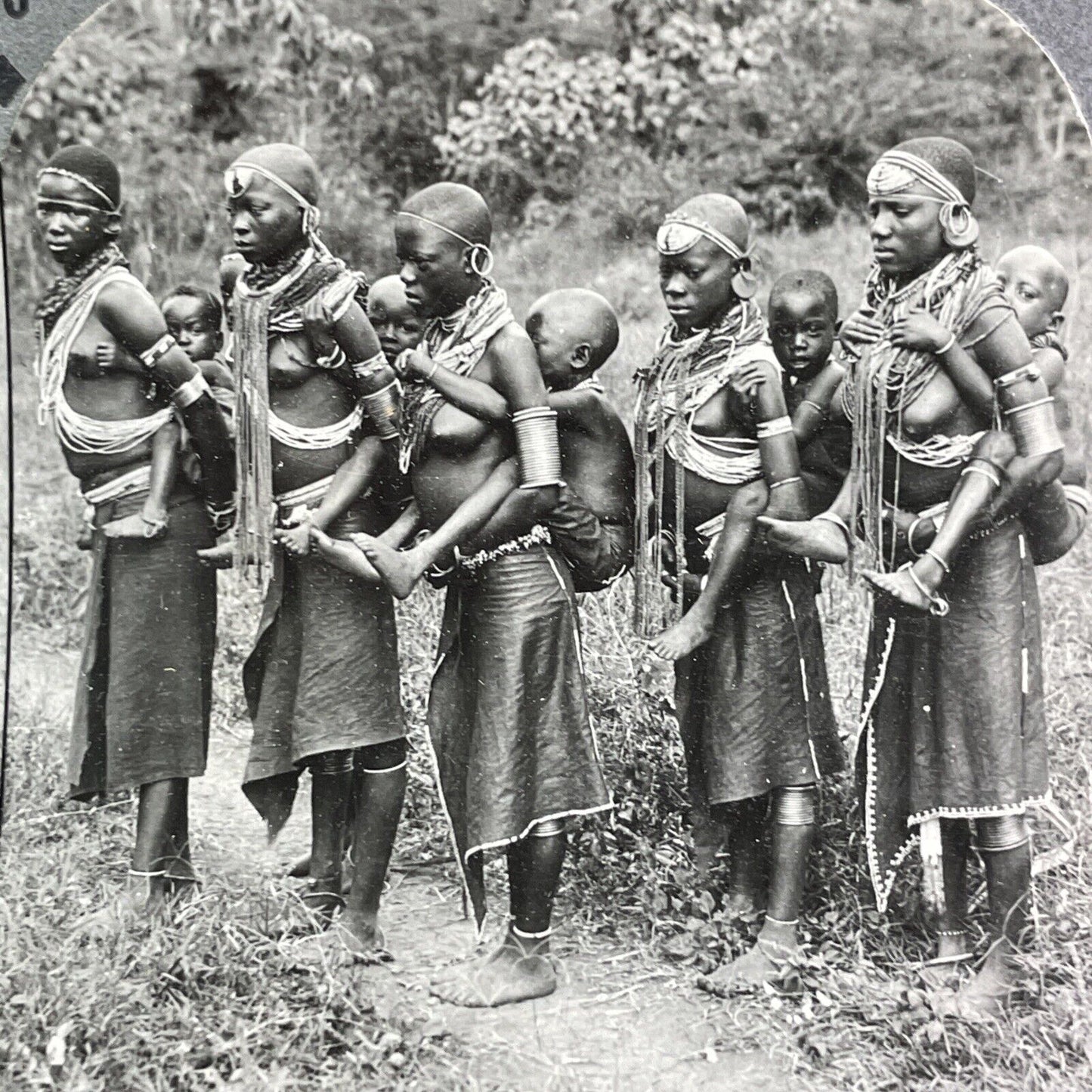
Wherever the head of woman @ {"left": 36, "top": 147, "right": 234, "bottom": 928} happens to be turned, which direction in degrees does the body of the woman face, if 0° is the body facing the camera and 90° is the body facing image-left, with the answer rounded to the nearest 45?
approximately 45°

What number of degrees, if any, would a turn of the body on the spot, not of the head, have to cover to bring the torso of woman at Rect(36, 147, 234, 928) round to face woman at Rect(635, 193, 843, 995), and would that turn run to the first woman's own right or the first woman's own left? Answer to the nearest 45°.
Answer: approximately 135° to the first woman's own left

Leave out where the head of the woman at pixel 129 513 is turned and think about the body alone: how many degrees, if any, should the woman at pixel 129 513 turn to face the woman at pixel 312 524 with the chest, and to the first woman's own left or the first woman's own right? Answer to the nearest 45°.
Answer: approximately 135° to the first woman's own left

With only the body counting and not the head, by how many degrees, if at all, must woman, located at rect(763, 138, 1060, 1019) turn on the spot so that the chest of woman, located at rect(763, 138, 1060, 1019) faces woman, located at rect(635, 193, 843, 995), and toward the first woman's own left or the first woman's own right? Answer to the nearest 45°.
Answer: approximately 45° to the first woman's own right
